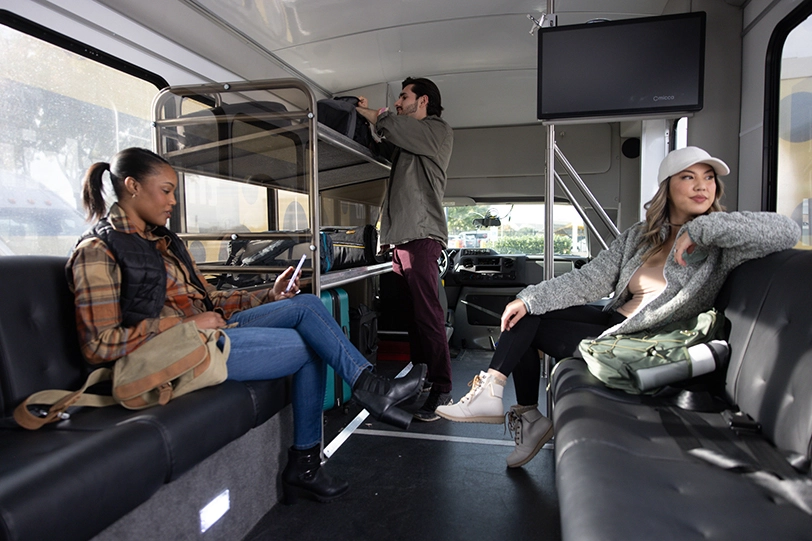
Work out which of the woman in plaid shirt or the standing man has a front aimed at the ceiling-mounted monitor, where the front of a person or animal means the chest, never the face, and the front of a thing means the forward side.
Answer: the woman in plaid shirt

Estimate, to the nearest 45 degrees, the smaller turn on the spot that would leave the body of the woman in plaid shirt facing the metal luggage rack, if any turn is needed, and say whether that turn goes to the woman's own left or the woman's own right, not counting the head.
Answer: approximately 90° to the woman's own left

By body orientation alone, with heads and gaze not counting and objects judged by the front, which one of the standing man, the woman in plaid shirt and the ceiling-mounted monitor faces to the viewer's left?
the standing man

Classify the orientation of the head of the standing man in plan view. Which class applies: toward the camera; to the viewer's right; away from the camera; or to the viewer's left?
to the viewer's left

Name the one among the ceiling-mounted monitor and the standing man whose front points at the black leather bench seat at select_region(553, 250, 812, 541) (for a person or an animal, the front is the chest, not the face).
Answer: the ceiling-mounted monitor

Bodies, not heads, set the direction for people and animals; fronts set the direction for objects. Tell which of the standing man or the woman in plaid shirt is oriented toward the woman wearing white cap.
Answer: the woman in plaid shirt

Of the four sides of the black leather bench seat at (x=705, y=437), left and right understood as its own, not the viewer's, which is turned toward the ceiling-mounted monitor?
right

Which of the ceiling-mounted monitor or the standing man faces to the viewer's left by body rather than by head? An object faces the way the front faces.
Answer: the standing man
